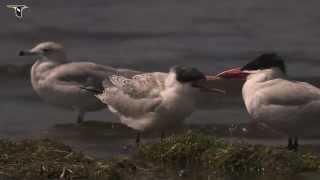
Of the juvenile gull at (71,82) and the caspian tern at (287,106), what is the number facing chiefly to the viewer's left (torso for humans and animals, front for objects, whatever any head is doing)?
2

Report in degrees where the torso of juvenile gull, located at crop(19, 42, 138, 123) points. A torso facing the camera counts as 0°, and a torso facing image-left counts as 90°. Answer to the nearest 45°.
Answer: approximately 90°

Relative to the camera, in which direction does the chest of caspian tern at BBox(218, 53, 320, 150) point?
to the viewer's left
